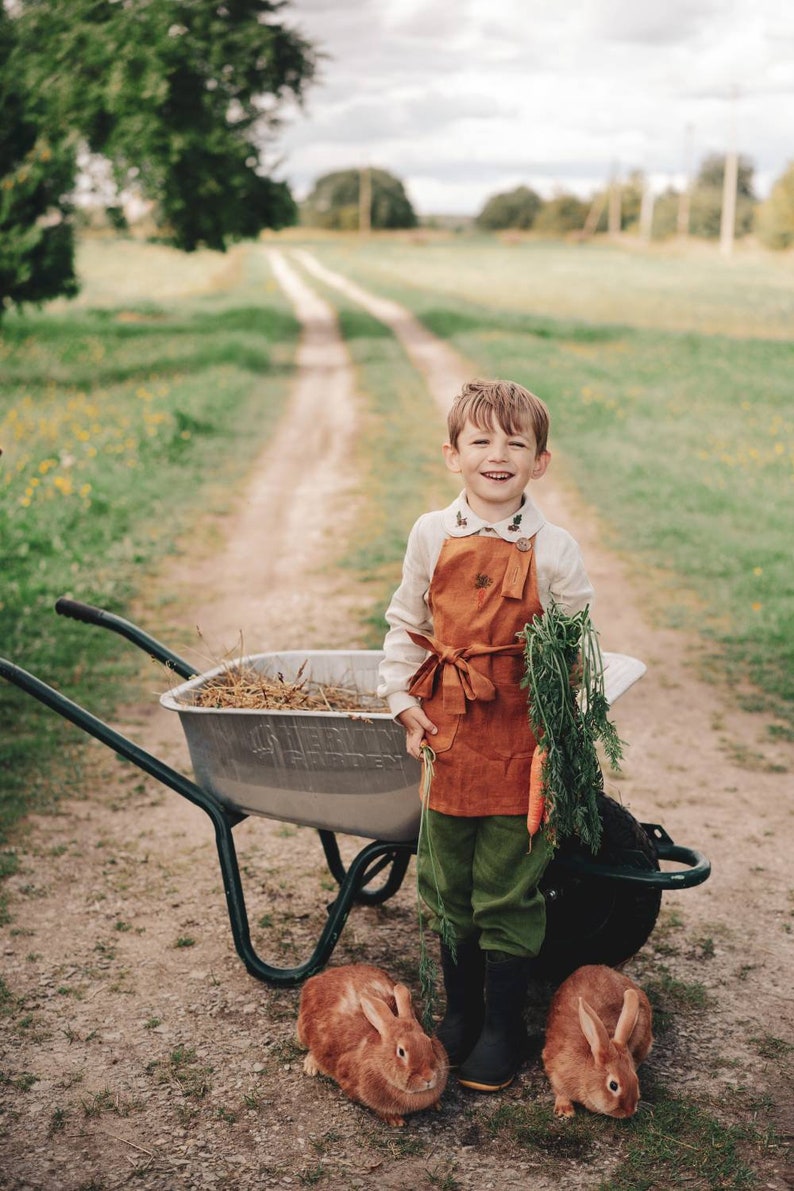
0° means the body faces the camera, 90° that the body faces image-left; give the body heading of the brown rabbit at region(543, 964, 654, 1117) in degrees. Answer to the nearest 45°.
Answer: approximately 315°

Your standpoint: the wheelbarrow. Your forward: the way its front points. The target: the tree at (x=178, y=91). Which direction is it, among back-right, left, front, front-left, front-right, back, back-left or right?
back-left

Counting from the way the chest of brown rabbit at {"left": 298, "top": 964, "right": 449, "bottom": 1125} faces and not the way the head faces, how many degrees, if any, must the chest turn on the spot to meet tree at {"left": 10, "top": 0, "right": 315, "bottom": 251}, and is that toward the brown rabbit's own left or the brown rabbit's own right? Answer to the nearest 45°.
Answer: approximately 135° to the brown rabbit's own left

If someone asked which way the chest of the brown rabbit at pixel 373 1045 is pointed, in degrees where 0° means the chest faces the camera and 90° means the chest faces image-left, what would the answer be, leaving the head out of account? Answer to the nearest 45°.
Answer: approximately 315°
